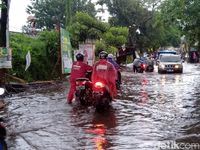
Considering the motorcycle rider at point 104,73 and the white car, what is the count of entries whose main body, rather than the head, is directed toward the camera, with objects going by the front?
1

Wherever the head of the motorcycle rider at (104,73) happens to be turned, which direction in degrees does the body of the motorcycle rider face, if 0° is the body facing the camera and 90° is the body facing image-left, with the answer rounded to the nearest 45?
approximately 180°

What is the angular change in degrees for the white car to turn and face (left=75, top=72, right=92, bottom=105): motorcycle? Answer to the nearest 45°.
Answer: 0° — it already faces it

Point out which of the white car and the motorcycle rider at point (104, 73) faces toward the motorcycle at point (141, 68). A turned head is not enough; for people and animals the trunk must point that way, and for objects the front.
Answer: the motorcycle rider

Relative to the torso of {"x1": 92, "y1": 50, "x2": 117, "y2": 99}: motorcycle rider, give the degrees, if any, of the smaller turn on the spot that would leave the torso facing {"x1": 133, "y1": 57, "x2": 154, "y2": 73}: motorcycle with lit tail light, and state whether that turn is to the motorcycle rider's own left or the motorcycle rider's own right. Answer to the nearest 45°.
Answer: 0° — they already face it

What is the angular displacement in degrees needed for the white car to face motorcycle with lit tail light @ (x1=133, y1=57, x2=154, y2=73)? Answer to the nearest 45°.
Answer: approximately 135° to its right

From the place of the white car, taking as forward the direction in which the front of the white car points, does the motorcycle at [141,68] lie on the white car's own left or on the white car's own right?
on the white car's own right

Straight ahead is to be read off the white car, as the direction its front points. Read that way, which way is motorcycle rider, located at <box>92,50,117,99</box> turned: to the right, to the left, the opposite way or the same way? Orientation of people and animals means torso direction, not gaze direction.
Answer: the opposite way
